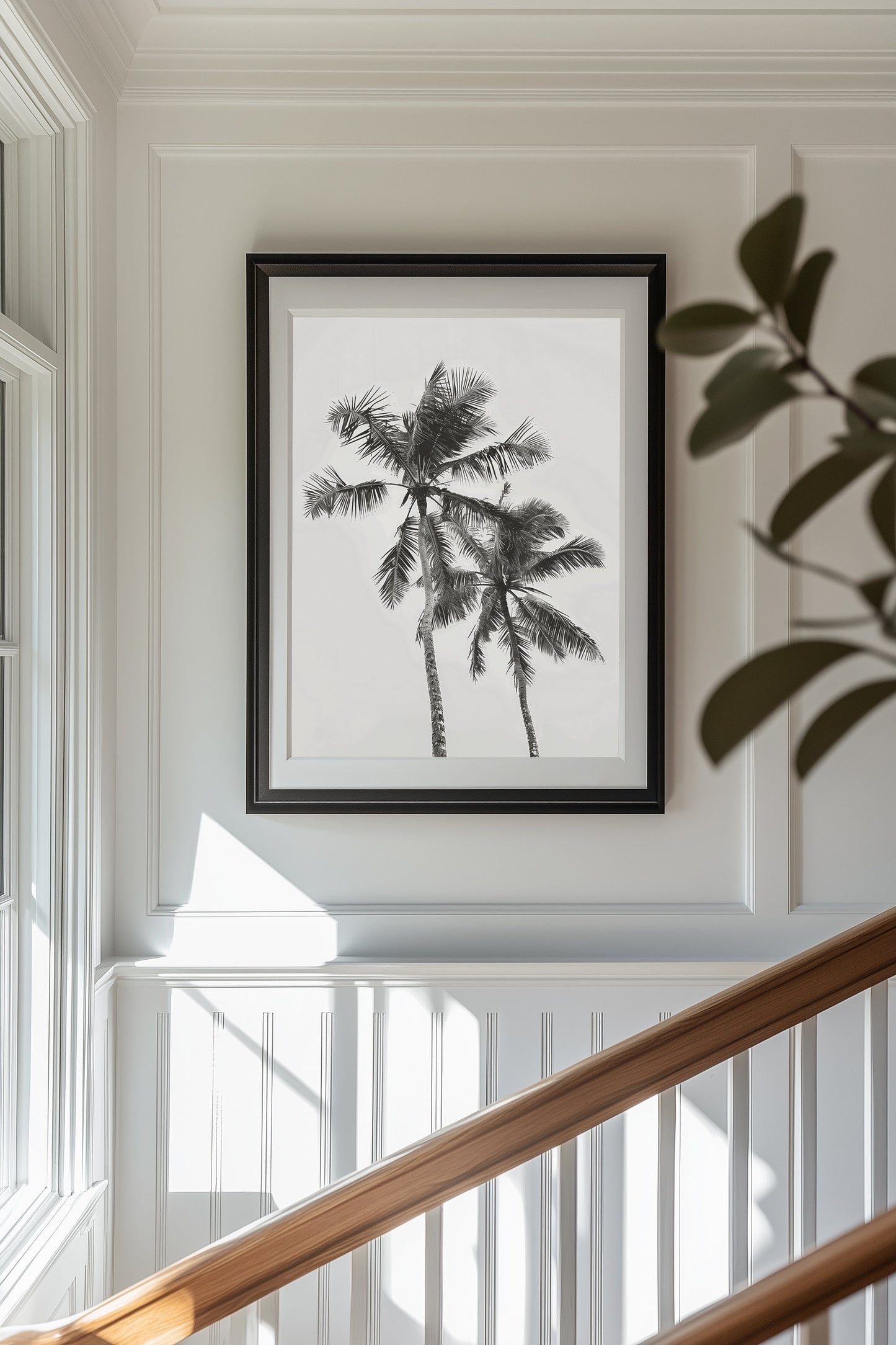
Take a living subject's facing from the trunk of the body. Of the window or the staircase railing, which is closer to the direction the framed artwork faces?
the staircase railing

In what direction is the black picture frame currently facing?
toward the camera

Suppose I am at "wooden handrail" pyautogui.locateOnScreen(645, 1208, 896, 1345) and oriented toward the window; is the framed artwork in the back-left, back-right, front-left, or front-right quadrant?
front-right

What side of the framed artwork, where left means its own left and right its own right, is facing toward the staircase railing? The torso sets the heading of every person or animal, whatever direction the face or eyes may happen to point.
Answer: front

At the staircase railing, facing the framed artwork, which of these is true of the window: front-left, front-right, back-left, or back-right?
front-left

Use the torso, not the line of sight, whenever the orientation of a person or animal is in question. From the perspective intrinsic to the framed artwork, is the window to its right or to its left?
on its right

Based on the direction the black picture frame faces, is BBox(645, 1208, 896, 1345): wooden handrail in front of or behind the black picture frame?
in front

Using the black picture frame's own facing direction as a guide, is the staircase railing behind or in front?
in front
